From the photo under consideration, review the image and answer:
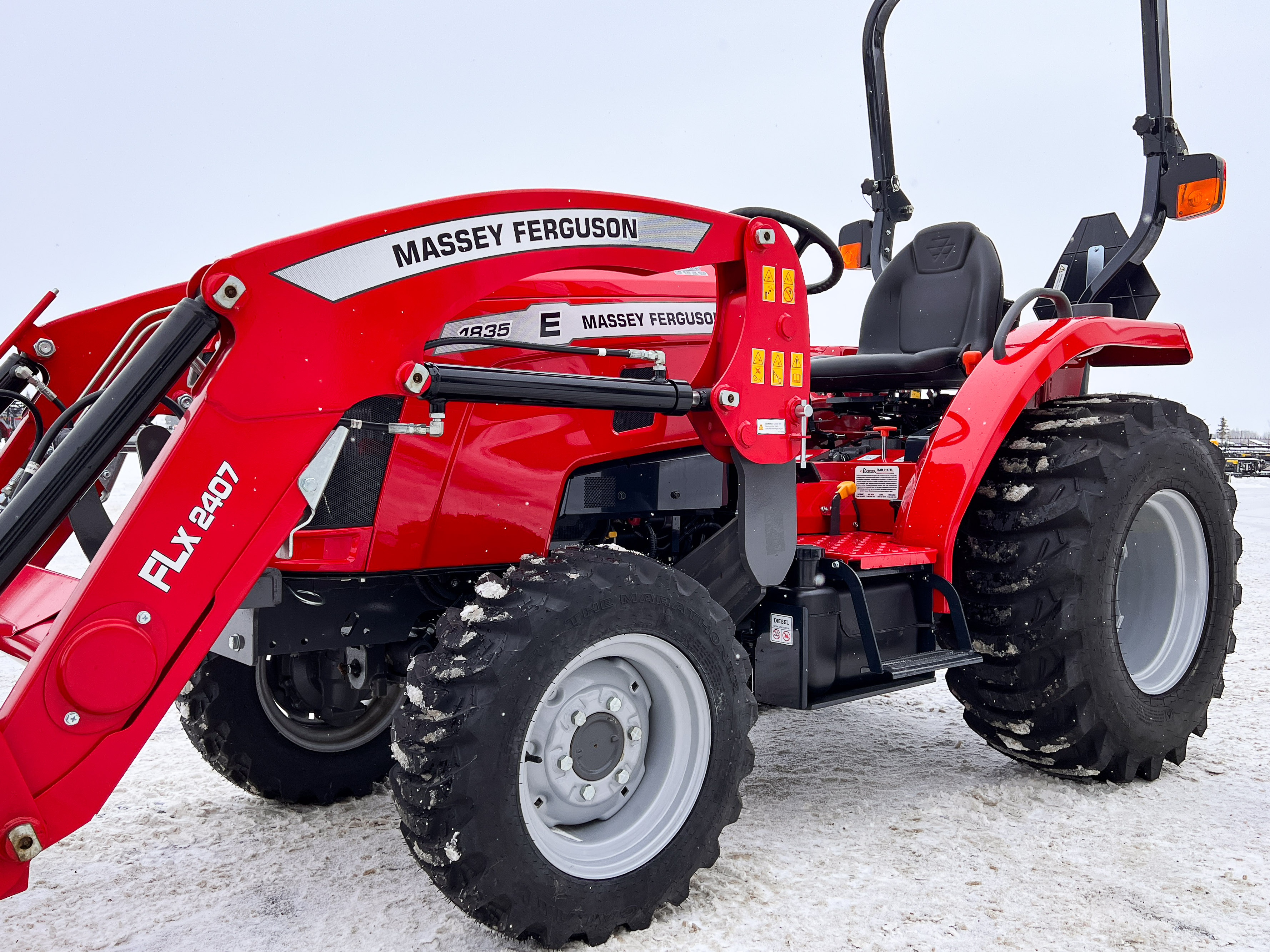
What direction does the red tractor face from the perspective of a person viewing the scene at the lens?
facing the viewer and to the left of the viewer
